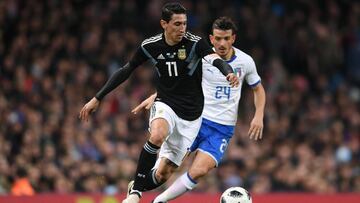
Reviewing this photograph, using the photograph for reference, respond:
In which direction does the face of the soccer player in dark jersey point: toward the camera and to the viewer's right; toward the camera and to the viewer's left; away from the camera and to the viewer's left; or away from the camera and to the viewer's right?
toward the camera and to the viewer's right

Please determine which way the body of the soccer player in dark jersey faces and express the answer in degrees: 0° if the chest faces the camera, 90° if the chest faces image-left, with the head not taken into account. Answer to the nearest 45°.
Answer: approximately 0°
